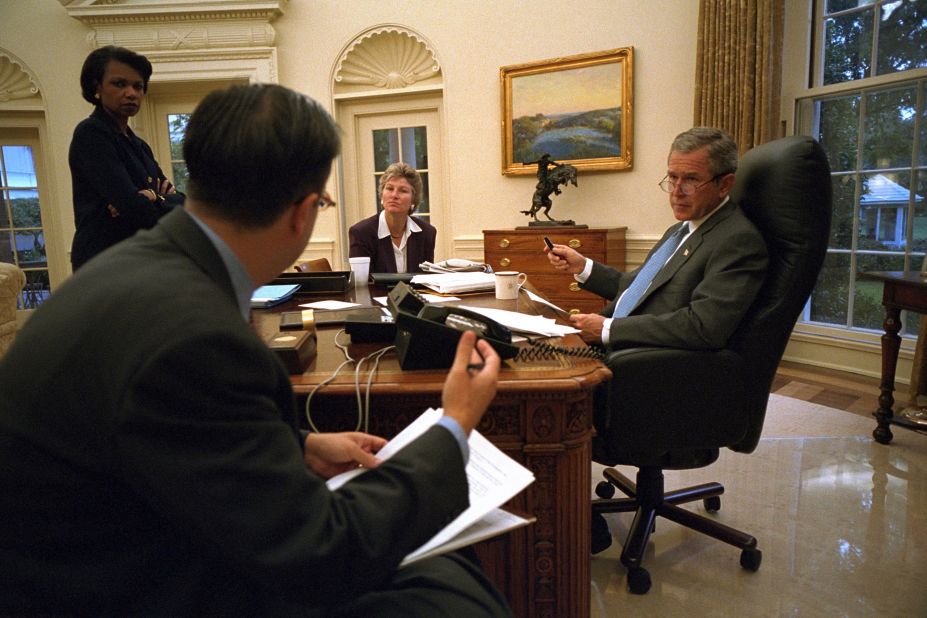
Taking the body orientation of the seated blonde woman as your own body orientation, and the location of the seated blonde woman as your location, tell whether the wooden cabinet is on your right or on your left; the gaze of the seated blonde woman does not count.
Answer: on your left

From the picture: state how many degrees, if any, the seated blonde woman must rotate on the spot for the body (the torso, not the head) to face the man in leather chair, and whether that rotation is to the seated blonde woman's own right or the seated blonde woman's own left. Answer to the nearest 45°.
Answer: approximately 45° to the seated blonde woman's own left

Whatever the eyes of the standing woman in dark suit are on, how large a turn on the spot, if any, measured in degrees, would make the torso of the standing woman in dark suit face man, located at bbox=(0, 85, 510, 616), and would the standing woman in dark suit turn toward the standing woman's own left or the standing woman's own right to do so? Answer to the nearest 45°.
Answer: approximately 45° to the standing woman's own right

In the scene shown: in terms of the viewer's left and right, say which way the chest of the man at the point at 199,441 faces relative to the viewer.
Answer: facing away from the viewer and to the right of the viewer

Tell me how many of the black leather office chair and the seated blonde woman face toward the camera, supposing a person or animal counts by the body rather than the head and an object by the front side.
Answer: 1

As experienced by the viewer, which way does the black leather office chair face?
facing to the left of the viewer

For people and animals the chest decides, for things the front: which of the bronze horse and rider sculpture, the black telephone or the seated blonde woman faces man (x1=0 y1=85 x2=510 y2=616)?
the seated blonde woman

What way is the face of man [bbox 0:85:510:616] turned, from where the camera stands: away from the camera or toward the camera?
away from the camera

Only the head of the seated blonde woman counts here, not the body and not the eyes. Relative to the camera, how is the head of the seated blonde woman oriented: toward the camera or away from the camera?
toward the camera

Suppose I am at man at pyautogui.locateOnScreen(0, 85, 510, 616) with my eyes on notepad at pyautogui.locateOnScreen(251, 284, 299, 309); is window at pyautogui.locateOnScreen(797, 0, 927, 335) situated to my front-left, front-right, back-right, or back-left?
front-right

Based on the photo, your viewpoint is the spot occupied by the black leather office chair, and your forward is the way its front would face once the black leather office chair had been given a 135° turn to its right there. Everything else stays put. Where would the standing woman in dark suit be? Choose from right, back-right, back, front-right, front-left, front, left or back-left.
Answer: back-left

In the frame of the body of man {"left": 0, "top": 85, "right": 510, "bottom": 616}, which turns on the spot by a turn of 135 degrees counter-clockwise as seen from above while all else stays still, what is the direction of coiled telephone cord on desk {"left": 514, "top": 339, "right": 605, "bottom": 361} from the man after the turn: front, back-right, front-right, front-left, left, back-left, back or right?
back-right

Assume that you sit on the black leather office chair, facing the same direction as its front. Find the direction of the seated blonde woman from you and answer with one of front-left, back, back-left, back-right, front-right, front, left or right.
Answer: front-right

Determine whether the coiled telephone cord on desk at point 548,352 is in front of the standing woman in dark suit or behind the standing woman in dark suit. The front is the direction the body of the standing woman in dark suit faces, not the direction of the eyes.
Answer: in front

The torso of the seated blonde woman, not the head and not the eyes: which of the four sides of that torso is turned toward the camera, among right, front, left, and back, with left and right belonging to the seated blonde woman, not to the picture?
front

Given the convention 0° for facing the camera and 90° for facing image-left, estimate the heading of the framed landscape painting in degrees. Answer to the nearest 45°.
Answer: approximately 45°

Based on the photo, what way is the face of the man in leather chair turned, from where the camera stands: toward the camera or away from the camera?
toward the camera

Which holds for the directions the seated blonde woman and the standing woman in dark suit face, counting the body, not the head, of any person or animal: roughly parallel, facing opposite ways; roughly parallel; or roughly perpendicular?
roughly perpendicular
